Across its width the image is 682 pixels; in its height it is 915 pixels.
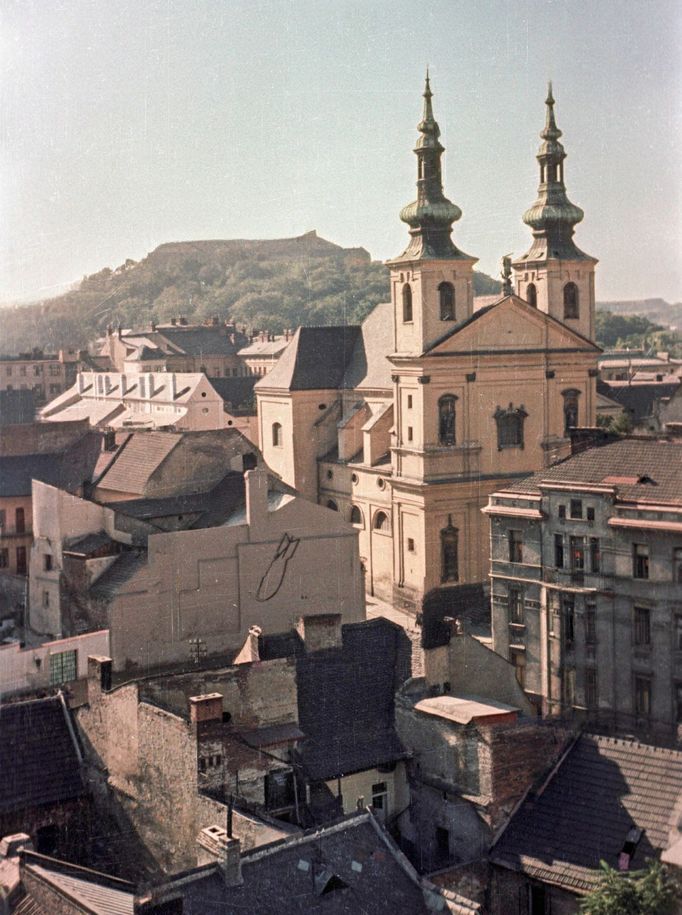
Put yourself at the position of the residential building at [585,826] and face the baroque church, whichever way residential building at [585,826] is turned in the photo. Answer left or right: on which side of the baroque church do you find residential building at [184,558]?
left

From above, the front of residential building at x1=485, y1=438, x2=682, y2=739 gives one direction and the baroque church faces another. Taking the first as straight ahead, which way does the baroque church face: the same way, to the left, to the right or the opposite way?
to the left

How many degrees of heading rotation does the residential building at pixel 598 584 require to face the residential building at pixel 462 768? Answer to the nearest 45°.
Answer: approximately 45° to its left

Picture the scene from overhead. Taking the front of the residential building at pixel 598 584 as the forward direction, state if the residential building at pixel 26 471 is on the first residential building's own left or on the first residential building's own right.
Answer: on the first residential building's own right

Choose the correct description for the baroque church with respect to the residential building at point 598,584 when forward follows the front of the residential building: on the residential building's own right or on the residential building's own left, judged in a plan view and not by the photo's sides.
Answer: on the residential building's own right

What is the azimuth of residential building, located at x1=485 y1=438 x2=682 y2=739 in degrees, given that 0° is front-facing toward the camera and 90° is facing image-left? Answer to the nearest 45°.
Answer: approximately 45°

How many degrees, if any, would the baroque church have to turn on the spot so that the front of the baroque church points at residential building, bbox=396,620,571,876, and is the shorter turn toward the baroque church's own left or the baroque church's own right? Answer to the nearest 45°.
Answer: approximately 45° to the baroque church's own right

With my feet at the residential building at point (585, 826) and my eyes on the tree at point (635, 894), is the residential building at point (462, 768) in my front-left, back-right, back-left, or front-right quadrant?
back-right

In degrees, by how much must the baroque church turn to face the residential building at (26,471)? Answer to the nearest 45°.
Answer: approximately 135° to its right

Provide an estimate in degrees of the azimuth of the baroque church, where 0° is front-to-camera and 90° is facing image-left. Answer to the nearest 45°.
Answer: approximately 315°
